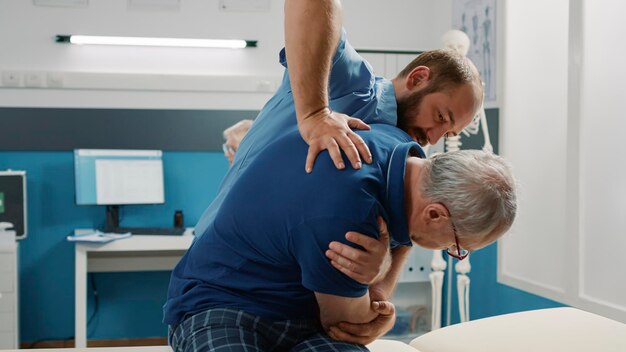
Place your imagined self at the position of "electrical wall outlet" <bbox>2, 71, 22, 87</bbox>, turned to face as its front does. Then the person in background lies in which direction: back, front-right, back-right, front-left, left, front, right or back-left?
front-left

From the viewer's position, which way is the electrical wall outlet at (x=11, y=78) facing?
facing the viewer

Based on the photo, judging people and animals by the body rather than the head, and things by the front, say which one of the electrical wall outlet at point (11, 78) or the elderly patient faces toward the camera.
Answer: the electrical wall outlet

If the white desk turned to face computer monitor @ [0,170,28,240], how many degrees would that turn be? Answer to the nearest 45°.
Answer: approximately 135° to its right

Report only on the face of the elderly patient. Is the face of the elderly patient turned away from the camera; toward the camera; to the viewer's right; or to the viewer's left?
to the viewer's right

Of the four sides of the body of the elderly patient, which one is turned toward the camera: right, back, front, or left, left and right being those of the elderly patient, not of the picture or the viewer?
right

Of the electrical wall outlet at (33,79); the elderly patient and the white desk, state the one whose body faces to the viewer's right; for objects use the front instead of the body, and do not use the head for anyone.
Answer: the elderly patient

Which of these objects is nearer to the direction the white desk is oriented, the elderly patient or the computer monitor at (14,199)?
the elderly patient

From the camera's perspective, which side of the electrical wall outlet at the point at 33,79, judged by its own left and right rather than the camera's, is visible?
front

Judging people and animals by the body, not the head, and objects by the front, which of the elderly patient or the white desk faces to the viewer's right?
the elderly patient

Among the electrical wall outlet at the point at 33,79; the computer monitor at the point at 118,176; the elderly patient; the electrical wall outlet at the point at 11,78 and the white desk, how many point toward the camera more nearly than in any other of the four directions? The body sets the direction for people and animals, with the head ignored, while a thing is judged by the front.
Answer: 4

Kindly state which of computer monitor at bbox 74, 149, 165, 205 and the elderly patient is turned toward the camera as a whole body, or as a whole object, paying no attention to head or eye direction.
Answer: the computer monitor

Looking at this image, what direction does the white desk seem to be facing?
toward the camera

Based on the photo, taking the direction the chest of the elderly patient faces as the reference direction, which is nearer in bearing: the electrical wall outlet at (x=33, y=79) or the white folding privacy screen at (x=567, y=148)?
the white folding privacy screen

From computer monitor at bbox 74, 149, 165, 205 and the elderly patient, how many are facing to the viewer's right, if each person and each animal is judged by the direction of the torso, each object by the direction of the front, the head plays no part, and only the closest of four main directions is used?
1
